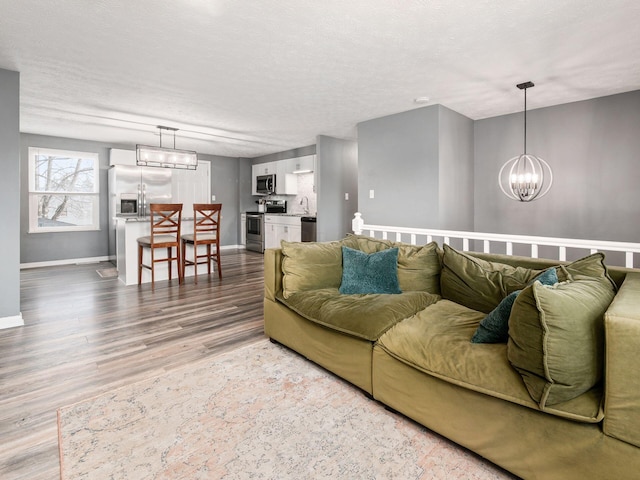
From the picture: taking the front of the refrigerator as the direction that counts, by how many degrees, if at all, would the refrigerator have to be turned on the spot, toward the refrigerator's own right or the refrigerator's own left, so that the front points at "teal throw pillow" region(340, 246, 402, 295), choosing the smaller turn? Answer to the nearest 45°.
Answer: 0° — it already faces it

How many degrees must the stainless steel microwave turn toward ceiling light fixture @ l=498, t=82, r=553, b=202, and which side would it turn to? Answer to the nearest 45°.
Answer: approximately 90° to its left

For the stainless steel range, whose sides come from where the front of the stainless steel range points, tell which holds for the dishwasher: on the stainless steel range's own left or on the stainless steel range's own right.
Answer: on the stainless steel range's own left

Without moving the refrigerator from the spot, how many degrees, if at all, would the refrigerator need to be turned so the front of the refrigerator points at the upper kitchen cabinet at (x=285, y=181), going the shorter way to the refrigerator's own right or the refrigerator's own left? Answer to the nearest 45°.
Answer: approximately 90° to the refrigerator's own left

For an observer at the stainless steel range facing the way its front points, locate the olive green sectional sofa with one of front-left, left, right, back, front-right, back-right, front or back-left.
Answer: front-left

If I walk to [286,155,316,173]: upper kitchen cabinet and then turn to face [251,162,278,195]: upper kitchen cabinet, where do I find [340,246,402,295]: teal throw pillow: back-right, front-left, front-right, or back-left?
back-left

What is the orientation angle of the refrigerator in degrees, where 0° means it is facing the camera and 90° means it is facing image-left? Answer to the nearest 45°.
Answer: approximately 0°

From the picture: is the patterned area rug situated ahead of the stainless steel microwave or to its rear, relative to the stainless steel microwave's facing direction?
ahead

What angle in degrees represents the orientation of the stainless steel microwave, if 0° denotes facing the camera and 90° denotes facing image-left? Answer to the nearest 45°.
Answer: approximately 45°
